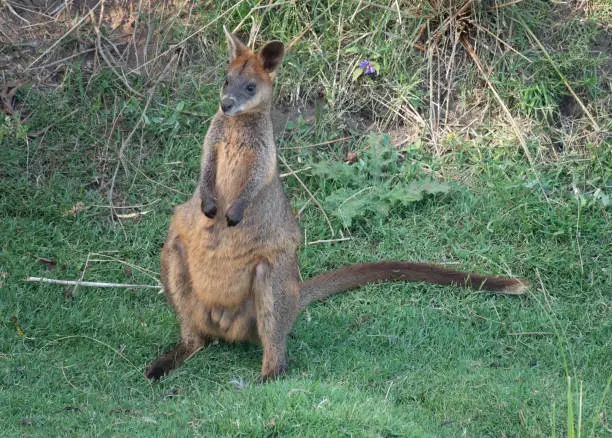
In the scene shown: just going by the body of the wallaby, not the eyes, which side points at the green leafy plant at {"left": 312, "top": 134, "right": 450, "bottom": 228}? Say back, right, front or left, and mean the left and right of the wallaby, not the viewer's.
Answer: back

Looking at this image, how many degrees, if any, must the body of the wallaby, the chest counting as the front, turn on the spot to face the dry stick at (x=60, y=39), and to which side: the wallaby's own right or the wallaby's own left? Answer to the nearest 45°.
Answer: approximately 90° to the wallaby's own right

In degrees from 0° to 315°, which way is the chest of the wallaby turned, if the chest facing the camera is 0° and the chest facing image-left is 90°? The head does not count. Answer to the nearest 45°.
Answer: approximately 45°

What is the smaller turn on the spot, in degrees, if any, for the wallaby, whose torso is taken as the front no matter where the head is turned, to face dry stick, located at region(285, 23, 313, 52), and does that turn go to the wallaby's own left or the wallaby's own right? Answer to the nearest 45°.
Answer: approximately 135° to the wallaby's own right

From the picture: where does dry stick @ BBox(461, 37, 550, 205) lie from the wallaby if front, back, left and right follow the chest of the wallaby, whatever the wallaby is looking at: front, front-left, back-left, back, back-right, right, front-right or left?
back

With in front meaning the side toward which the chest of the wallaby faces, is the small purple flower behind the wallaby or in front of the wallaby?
behind

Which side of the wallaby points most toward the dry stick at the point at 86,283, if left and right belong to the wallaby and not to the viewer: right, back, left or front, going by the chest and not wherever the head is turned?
right

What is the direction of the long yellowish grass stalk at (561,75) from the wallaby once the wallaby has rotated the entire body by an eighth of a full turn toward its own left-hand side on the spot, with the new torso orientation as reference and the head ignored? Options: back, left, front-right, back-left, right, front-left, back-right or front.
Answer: back-left

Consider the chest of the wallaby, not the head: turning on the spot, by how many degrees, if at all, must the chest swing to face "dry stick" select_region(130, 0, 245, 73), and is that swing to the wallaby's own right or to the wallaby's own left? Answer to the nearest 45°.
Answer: approximately 135° to the wallaby's own right

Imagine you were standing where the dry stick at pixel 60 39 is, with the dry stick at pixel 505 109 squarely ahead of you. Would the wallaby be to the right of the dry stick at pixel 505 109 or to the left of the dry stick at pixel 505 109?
right
